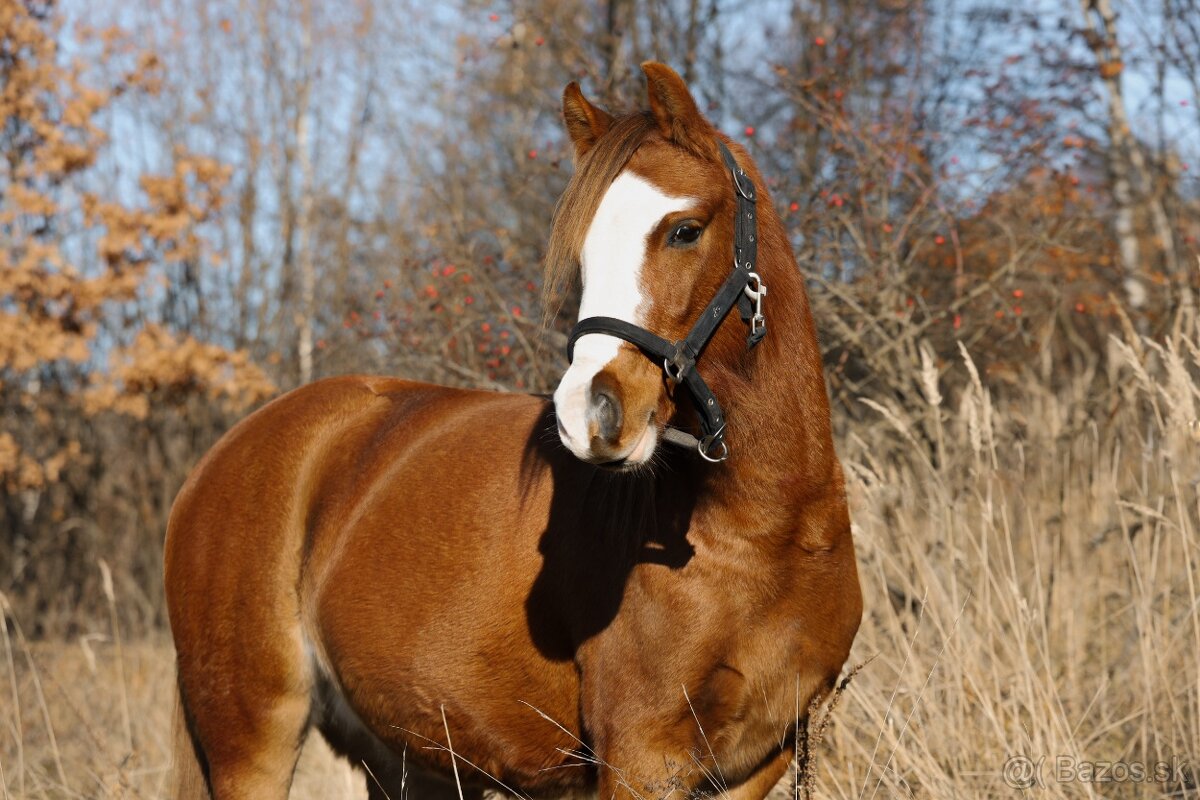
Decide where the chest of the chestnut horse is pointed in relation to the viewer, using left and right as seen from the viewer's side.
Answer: facing the viewer and to the right of the viewer
